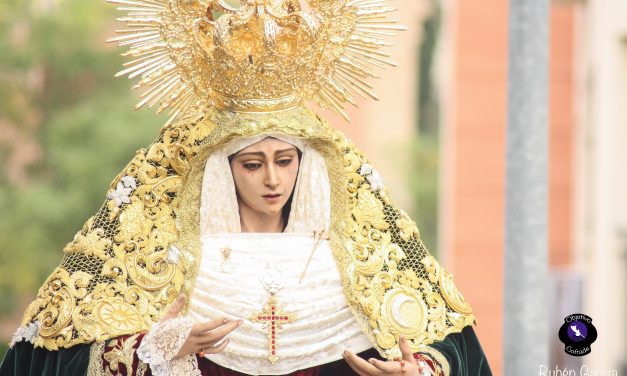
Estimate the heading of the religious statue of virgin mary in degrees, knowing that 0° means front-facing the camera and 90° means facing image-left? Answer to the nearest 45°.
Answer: approximately 0°
